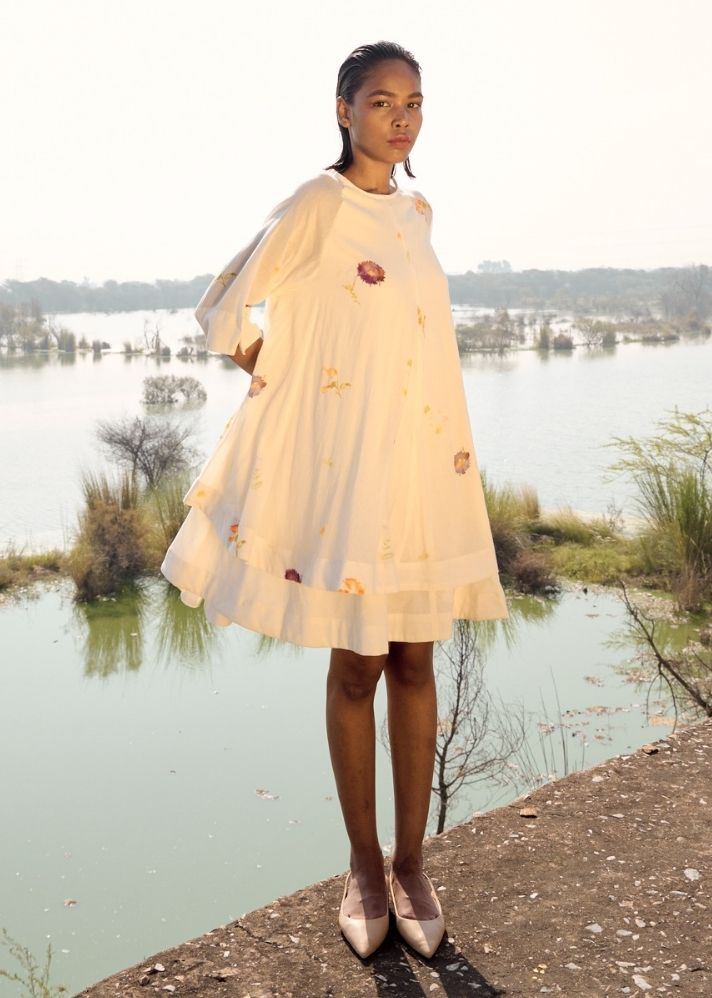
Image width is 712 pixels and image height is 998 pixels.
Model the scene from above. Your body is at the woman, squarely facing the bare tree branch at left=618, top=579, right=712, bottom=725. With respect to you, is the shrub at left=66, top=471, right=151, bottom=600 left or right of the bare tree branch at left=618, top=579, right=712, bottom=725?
left

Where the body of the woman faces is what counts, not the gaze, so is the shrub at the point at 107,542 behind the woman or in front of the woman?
behind

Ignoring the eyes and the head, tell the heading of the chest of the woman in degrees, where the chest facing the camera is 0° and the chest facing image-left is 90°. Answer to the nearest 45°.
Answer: approximately 315°

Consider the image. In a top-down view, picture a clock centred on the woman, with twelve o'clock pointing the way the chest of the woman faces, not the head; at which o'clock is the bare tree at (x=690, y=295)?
The bare tree is roughly at 8 o'clock from the woman.

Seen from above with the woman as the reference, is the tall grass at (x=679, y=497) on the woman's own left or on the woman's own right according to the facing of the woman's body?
on the woman's own left

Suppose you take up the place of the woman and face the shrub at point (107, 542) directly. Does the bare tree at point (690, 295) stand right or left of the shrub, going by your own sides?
right
